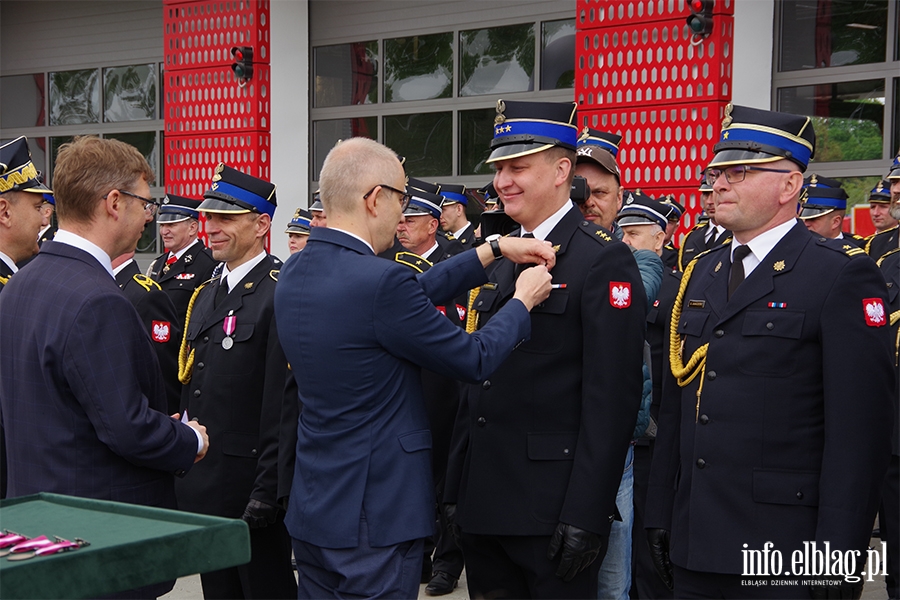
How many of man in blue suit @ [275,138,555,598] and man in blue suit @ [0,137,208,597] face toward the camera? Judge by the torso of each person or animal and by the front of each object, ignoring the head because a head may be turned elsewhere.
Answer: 0

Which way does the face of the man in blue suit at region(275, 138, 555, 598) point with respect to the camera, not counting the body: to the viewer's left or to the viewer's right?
to the viewer's right

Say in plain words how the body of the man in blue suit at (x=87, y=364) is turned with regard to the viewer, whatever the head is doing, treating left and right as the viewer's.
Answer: facing away from the viewer and to the right of the viewer

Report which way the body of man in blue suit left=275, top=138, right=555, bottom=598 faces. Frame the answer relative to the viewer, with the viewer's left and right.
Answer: facing away from the viewer and to the right of the viewer

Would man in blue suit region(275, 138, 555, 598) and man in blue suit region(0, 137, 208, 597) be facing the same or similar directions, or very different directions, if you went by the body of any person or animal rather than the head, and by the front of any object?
same or similar directions

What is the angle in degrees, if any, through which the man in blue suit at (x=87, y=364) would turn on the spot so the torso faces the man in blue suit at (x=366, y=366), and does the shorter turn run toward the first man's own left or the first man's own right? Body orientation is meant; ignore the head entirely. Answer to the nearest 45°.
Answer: approximately 45° to the first man's own right

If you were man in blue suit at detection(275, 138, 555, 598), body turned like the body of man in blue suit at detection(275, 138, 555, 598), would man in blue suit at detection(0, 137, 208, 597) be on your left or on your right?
on your left
